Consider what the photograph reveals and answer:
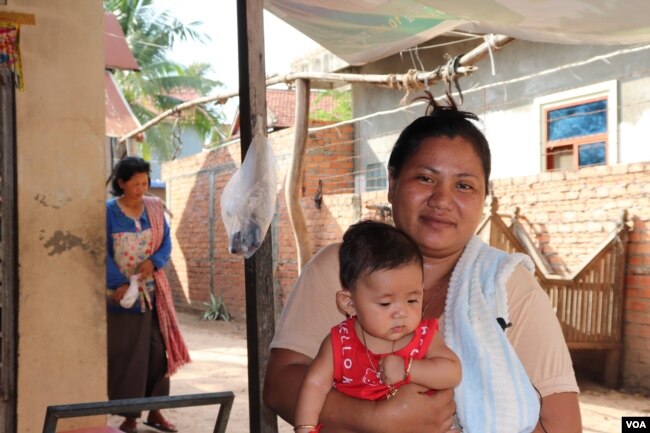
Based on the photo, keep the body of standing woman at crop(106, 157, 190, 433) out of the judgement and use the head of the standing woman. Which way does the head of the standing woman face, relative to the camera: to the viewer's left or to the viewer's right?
to the viewer's right

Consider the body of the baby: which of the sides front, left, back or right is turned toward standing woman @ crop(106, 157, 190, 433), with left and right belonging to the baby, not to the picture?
back

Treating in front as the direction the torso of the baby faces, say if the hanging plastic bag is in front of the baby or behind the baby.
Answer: behind

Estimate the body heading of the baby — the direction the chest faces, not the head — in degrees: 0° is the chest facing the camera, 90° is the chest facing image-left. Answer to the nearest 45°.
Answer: approximately 315°

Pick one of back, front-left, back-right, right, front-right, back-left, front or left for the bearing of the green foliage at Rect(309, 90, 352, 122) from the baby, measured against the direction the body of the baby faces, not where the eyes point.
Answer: back-left
